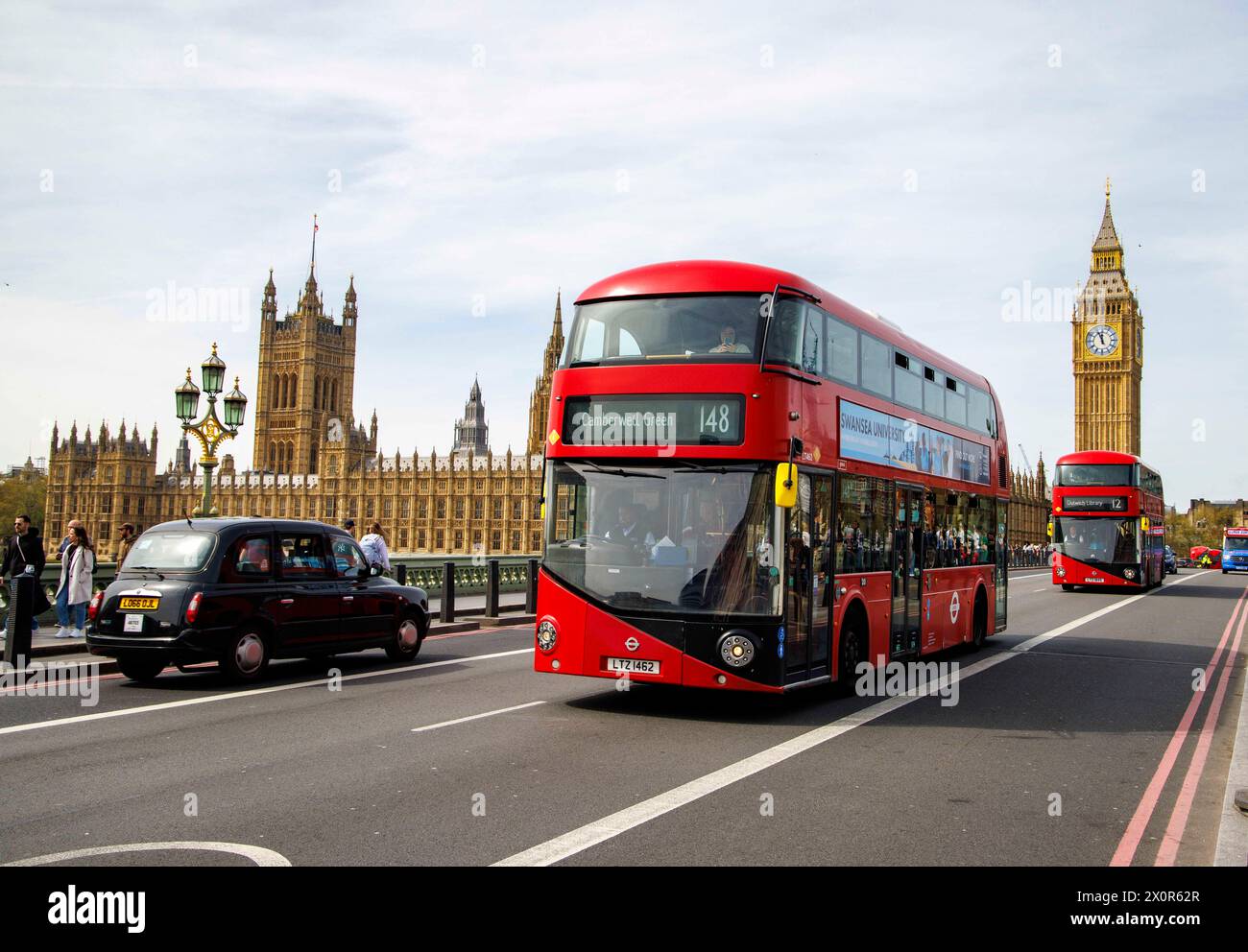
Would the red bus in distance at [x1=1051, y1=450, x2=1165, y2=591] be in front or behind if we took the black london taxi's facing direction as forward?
in front

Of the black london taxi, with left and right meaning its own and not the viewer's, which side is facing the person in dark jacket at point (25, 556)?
left

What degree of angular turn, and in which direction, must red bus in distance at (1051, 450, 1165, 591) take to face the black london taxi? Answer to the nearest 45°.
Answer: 0° — it already faces it

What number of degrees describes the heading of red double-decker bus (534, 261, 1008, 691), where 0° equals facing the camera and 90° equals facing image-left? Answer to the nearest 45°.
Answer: approximately 45°

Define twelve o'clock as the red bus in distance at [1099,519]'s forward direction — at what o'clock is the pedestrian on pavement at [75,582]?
The pedestrian on pavement is roughly at 1 o'clock from the red bus in distance.

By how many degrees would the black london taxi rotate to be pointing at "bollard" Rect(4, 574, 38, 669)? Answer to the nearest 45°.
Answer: approximately 90° to its left

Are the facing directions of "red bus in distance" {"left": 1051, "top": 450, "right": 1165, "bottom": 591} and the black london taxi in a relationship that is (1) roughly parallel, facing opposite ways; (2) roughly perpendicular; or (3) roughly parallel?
roughly parallel, facing opposite ways

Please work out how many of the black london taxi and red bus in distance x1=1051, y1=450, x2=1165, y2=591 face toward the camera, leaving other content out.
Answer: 1

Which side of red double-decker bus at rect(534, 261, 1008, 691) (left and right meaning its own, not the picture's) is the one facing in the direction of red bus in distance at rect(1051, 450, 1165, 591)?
back

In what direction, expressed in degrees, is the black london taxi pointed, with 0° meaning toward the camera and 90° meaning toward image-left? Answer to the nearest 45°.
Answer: approximately 225°

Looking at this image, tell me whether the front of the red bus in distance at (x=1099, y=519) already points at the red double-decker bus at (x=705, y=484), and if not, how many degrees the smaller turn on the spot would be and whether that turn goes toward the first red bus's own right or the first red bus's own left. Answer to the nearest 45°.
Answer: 0° — it already faces it

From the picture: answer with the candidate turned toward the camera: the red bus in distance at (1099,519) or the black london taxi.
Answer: the red bus in distance

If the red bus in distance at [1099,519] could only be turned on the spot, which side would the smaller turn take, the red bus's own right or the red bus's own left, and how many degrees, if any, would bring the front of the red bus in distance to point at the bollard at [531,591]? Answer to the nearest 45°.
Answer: approximately 45° to the red bus's own right
